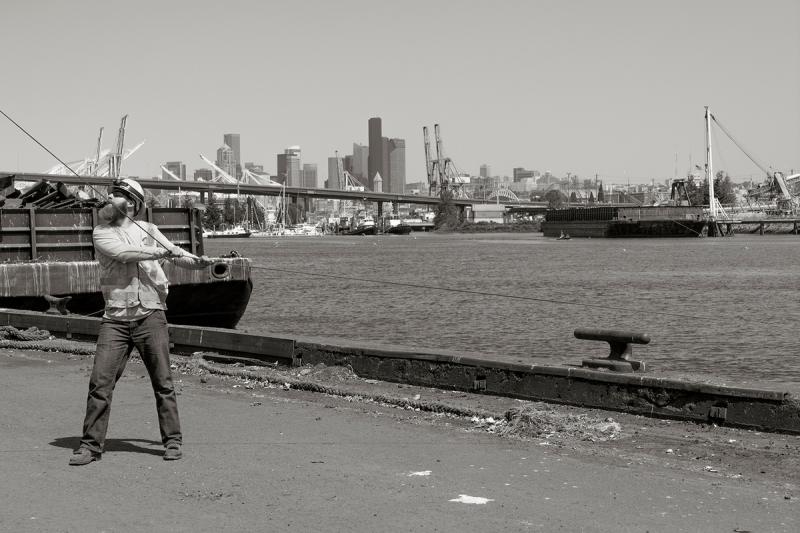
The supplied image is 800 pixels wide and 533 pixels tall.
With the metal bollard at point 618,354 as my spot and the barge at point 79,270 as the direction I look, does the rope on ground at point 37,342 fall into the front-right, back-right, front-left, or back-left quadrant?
front-left

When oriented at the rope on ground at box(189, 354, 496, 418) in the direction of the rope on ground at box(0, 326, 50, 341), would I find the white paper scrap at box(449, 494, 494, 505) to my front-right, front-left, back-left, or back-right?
back-left
